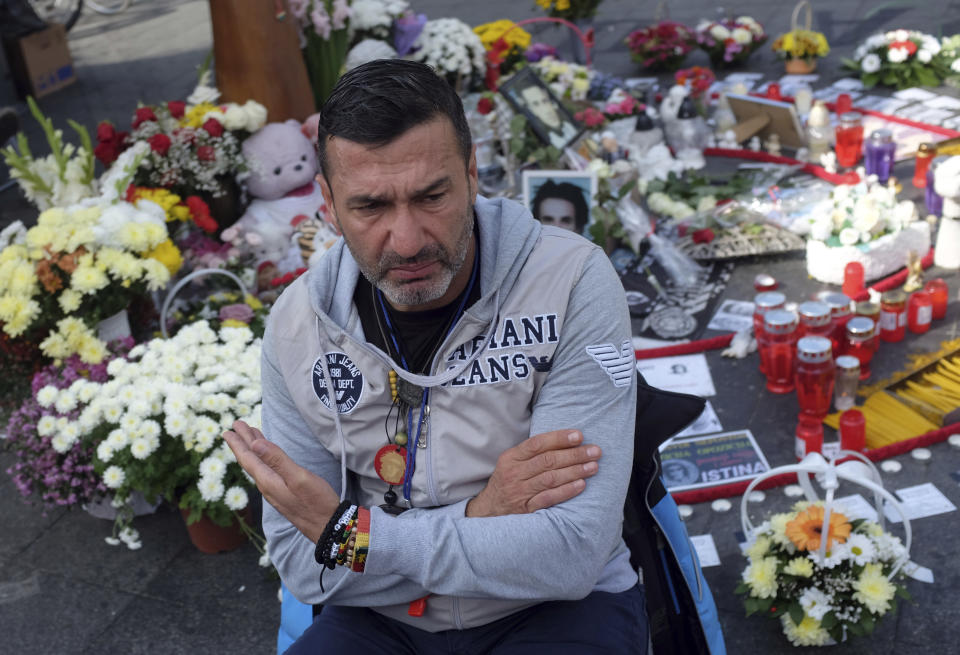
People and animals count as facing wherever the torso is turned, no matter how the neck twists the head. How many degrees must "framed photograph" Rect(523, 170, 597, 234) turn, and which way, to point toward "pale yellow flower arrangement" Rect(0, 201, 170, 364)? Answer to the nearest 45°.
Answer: approximately 45° to its right

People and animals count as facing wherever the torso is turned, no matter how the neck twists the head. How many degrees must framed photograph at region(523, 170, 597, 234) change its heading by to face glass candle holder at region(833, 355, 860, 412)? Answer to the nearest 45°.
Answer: approximately 45° to its left

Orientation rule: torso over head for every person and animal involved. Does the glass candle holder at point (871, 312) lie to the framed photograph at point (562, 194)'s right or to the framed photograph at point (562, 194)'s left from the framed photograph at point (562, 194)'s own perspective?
on its left

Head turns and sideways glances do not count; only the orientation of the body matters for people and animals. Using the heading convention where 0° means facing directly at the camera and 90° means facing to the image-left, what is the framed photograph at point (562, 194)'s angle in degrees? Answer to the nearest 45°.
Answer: approximately 0°

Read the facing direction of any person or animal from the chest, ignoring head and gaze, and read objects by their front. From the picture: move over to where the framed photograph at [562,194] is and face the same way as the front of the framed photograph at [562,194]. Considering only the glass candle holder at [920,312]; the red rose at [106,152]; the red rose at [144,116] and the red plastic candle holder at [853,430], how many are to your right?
2

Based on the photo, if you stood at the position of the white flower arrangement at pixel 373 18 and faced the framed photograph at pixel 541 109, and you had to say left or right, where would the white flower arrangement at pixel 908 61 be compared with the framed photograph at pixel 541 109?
left

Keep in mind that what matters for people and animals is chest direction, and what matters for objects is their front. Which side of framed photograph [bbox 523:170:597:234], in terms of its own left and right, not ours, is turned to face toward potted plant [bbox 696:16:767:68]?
back

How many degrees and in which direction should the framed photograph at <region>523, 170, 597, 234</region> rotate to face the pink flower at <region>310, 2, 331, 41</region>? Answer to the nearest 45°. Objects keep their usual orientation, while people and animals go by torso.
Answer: approximately 135° to its right

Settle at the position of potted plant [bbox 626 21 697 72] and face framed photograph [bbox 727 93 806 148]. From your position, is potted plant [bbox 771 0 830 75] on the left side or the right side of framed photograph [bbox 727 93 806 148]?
left

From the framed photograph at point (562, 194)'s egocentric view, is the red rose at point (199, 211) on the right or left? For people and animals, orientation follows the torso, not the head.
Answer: on its right

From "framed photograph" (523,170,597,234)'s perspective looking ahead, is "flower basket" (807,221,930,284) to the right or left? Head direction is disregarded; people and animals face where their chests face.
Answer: on its left

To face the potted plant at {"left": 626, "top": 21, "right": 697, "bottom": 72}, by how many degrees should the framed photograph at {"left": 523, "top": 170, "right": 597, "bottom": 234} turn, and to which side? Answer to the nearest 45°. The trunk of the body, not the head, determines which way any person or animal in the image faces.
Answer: approximately 180°
